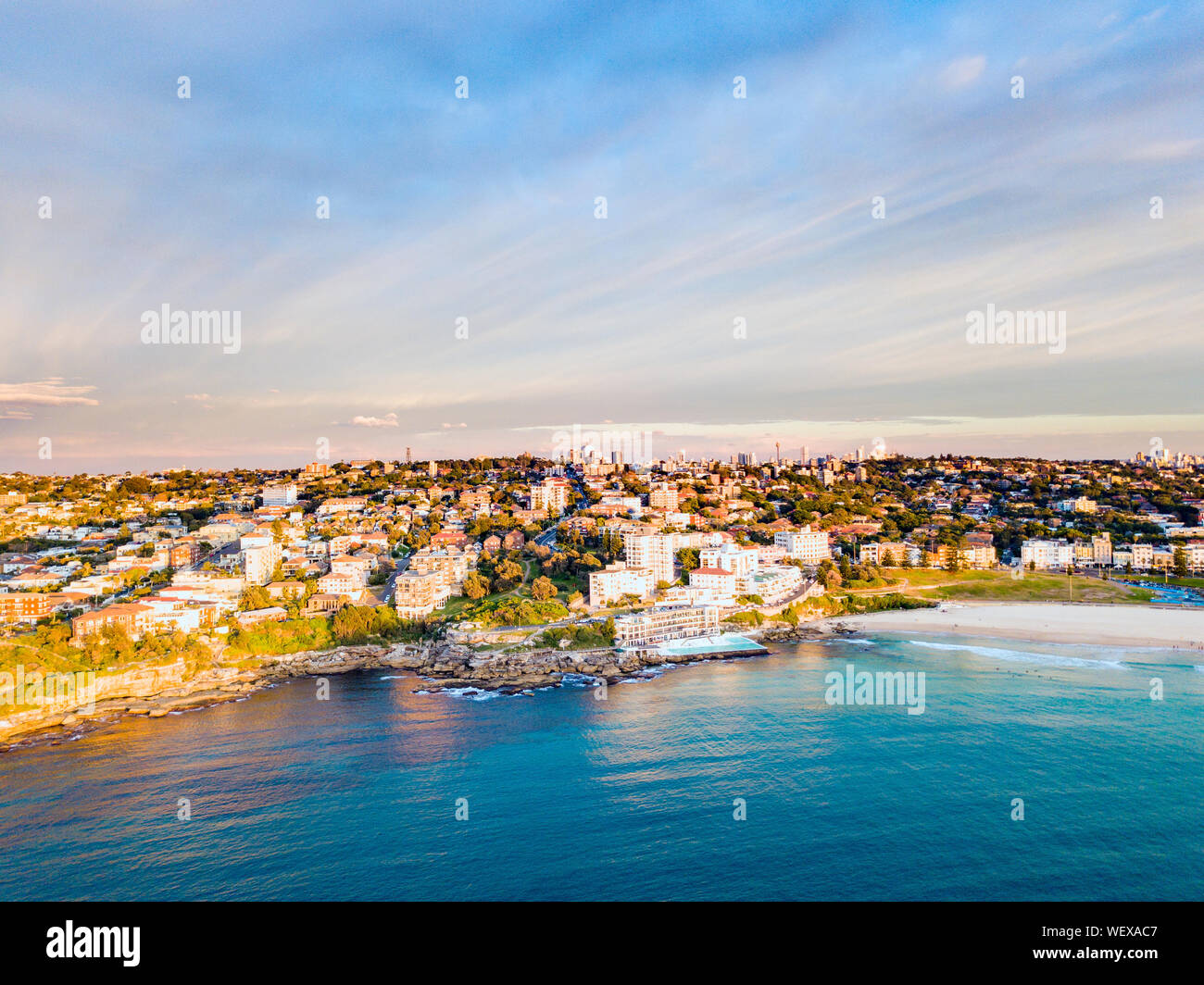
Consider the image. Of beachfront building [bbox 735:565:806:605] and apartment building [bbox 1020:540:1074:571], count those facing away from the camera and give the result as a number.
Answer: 0

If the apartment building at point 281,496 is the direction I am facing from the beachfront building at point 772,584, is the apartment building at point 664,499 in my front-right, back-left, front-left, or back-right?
front-right

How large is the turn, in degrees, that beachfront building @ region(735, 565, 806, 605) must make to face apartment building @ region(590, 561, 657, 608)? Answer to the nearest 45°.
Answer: approximately 90° to its right

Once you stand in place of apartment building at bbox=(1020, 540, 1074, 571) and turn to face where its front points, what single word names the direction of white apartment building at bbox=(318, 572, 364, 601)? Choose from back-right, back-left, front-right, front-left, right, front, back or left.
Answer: front-right

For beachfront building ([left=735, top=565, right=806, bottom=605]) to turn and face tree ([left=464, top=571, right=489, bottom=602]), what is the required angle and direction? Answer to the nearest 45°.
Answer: approximately 135° to its right

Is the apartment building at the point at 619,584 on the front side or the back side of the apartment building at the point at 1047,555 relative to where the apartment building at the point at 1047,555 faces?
on the front side

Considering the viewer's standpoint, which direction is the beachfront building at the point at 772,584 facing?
facing the viewer and to the right of the viewer

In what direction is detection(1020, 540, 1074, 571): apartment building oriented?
toward the camera

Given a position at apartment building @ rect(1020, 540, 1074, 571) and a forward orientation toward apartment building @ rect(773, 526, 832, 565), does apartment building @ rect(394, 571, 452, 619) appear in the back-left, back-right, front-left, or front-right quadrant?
front-left

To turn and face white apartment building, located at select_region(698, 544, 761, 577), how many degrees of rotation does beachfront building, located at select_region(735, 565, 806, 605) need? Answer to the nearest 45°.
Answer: approximately 180°

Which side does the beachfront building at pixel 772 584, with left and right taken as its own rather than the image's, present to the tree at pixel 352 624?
right

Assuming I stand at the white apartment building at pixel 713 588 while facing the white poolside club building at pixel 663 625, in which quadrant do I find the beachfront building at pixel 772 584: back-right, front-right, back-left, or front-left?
back-left

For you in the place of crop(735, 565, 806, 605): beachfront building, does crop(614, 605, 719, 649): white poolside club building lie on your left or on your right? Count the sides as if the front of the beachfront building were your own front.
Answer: on your right
